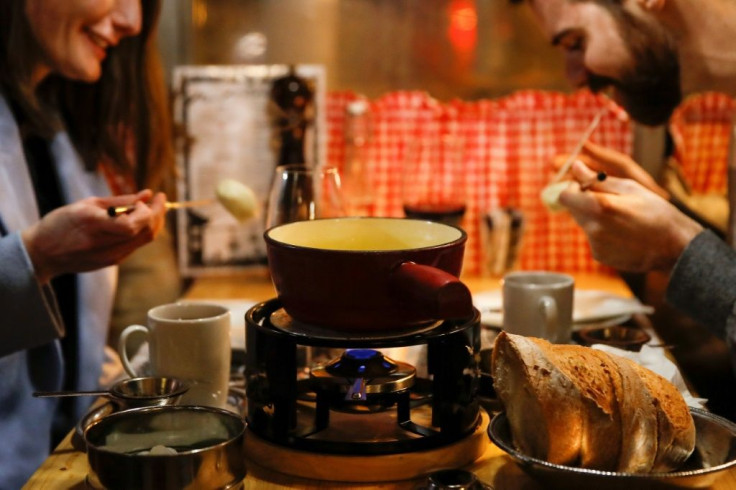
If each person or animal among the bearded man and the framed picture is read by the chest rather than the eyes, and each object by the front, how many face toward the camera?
1

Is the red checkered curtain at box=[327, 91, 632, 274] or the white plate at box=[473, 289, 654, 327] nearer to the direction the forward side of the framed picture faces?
the white plate

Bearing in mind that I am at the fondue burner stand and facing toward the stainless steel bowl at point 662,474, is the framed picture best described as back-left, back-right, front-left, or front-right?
back-left

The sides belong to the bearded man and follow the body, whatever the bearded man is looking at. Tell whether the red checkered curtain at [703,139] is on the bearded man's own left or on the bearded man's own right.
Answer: on the bearded man's own right

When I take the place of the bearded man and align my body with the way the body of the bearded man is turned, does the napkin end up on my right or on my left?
on my left

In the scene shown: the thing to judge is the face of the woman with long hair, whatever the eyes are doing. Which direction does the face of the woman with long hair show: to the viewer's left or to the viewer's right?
to the viewer's right

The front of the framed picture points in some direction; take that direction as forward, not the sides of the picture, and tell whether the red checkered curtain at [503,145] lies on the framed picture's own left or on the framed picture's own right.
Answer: on the framed picture's own left

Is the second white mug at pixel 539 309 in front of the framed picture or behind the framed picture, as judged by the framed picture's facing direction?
in front

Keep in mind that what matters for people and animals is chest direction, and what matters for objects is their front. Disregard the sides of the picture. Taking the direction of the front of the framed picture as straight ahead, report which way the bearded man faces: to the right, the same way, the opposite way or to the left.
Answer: to the right

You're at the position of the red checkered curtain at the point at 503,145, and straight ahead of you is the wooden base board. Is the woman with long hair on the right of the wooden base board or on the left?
right

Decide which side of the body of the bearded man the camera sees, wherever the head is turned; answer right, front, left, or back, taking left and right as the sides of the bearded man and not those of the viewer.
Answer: left

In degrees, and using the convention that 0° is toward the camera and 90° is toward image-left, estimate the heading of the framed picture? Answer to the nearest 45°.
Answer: approximately 0°

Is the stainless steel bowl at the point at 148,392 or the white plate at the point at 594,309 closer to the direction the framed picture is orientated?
the stainless steel bowl
